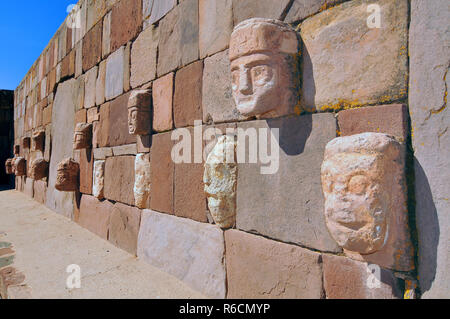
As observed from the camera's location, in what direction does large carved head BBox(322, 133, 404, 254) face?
facing the viewer and to the left of the viewer
